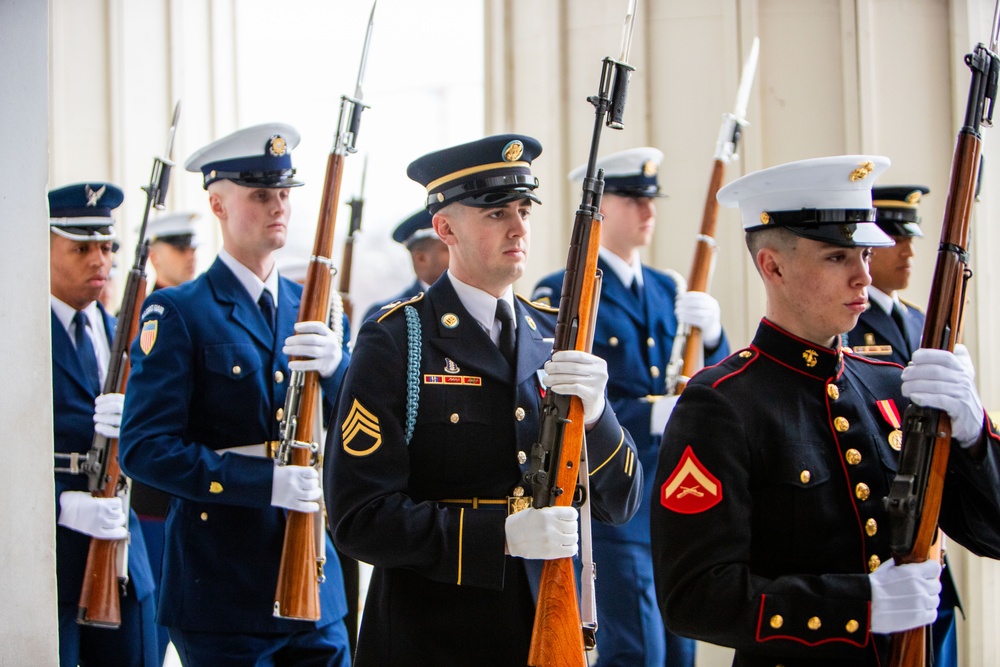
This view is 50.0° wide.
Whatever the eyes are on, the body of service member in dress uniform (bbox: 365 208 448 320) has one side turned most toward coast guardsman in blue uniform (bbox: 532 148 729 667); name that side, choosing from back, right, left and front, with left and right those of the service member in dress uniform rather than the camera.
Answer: front

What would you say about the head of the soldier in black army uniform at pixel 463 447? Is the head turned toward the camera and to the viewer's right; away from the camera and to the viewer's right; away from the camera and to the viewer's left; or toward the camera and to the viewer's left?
toward the camera and to the viewer's right

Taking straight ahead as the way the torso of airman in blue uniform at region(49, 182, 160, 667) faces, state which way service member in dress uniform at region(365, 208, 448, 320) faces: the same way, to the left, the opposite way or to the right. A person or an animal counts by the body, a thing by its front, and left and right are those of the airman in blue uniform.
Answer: the same way

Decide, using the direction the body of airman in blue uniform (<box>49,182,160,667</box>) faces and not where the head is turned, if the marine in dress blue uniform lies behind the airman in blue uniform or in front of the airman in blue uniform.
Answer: in front

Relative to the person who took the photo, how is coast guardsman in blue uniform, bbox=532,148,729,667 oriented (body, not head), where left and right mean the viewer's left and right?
facing the viewer and to the right of the viewer

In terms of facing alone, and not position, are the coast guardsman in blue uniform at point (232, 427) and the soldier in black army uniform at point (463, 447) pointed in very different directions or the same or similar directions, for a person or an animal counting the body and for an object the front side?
same or similar directions

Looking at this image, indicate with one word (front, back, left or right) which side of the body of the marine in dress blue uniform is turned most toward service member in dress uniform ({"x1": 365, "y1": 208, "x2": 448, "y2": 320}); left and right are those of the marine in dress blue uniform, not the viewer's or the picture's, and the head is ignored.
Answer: back

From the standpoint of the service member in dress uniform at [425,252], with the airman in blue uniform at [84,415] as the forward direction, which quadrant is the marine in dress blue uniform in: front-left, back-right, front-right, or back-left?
front-left

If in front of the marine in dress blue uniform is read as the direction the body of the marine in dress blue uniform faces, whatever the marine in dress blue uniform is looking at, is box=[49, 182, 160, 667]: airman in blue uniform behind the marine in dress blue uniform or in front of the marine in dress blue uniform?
behind

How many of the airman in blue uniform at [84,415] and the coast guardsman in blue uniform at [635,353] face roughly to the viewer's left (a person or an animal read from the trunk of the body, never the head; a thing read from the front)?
0

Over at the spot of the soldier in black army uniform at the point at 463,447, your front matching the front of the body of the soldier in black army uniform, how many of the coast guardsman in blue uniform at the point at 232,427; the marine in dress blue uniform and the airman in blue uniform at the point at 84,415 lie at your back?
2

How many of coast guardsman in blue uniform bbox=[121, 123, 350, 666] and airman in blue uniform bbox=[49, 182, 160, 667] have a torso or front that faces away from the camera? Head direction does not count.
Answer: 0

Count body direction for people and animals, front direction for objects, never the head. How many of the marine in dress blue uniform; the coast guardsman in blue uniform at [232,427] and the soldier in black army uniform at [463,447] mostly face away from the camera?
0

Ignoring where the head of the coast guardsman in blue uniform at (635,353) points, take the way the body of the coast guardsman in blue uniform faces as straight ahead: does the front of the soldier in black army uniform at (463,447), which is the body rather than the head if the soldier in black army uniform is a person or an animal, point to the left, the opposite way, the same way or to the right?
the same way

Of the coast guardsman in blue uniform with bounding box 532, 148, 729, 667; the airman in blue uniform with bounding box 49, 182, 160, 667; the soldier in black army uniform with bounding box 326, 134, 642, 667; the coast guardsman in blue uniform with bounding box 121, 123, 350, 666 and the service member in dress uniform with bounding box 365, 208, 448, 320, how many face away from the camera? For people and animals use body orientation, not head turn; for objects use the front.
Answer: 0

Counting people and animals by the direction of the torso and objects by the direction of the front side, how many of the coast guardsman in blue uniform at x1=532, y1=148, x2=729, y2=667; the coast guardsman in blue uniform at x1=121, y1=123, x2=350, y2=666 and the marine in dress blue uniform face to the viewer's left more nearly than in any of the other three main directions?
0

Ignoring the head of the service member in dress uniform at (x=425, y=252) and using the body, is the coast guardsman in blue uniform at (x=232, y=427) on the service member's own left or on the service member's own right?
on the service member's own right
